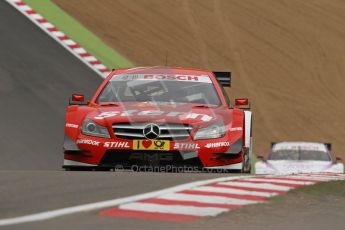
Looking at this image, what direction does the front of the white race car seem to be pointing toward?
toward the camera

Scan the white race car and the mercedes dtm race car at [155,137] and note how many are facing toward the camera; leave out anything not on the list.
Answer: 2

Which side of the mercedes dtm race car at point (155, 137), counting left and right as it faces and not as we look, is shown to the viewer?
front

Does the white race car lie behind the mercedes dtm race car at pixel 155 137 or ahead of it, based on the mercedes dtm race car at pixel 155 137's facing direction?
behind

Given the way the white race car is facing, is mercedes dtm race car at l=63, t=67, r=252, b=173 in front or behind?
in front
